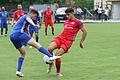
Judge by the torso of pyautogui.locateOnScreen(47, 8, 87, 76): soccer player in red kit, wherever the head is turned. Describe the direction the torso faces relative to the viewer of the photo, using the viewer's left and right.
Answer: facing the viewer and to the left of the viewer

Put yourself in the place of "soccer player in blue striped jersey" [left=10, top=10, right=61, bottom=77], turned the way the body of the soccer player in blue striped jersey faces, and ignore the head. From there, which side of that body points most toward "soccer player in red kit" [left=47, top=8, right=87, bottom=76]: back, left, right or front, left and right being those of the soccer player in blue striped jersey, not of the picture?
front

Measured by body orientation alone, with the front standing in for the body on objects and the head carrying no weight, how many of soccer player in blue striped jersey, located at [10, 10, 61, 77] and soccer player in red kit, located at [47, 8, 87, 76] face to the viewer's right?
1

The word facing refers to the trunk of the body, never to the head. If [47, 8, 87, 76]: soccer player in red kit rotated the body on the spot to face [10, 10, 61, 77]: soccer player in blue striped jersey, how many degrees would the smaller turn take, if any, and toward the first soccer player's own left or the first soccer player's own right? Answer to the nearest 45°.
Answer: approximately 45° to the first soccer player's own right

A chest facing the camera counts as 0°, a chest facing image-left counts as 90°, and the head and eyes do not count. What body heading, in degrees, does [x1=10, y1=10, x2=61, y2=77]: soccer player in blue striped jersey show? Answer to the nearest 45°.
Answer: approximately 270°
